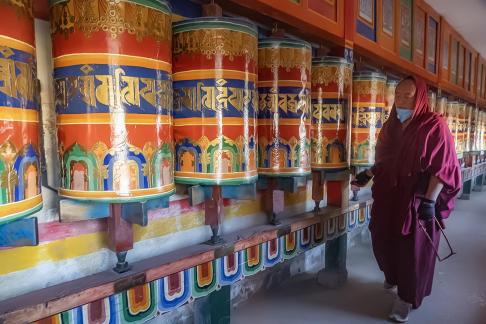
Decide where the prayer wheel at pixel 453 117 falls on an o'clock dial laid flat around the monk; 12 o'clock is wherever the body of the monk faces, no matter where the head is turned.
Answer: The prayer wheel is roughly at 5 o'clock from the monk.

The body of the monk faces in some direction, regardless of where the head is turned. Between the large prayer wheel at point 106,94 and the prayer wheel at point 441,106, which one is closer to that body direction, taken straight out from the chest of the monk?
the large prayer wheel

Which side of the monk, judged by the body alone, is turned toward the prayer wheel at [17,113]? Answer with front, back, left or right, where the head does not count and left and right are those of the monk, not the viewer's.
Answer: front

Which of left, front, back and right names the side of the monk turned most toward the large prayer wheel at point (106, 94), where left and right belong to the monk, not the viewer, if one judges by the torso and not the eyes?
front

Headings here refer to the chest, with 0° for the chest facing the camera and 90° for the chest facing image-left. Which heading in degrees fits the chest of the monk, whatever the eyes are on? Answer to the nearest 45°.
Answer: approximately 45°

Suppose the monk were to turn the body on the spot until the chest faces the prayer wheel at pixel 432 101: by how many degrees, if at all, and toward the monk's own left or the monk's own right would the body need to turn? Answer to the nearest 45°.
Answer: approximately 135° to the monk's own right

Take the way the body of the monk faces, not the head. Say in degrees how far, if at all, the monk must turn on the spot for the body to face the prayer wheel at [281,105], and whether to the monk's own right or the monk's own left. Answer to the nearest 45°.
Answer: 0° — they already face it

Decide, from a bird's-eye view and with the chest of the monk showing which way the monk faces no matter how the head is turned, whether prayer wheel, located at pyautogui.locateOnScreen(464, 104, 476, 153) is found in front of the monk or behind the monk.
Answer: behind

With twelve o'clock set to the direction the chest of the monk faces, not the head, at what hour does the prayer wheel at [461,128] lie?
The prayer wheel is roughly at 5 o'clock from the monk.

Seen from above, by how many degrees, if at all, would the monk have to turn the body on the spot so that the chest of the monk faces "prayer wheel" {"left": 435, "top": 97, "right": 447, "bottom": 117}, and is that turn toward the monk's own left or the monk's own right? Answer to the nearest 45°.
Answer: approximately 135° to the monk's own right
